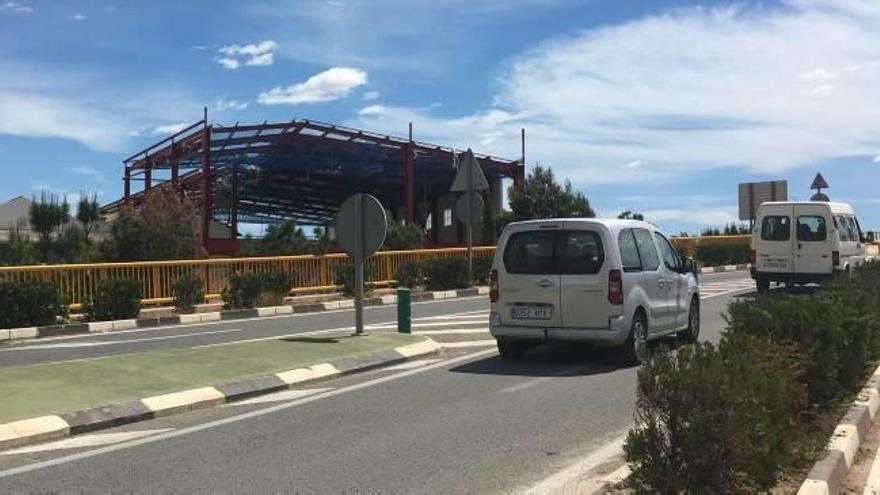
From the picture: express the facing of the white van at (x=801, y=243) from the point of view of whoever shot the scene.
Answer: facing away from the viewer and to the right of the viewer

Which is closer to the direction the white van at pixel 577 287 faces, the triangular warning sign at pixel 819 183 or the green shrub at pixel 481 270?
the triangular warning sign

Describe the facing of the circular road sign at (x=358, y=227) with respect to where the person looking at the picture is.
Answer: facing away from the viewer and to the right of the viewer

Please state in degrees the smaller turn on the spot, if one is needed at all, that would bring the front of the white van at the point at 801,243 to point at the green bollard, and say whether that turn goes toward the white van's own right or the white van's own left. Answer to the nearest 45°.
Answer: approximately 180°

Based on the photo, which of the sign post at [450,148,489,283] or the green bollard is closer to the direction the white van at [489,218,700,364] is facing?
the sign post

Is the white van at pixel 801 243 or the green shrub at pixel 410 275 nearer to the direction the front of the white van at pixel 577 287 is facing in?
the white van

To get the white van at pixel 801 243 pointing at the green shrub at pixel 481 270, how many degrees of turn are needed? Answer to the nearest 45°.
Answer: approximately 135° to its left

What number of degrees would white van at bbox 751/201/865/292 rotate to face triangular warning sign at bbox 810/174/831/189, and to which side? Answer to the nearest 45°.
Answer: approximately 45° to its left

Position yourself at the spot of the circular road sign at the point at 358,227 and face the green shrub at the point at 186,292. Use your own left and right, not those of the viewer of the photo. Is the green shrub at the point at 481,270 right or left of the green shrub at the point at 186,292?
right
